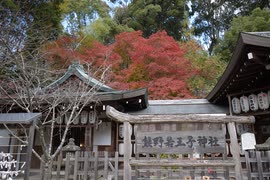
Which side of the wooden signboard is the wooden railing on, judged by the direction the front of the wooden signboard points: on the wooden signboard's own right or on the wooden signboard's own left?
on the wooden signboard's own right

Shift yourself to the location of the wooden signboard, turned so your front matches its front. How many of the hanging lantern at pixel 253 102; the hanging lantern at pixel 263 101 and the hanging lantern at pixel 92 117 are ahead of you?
0

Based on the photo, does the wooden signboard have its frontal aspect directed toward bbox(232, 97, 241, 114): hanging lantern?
no

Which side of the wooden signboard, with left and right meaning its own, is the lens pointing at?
front

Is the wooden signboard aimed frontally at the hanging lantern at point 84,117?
no

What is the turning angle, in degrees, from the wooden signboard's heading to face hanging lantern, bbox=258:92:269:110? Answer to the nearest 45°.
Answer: approximately 135° to its left

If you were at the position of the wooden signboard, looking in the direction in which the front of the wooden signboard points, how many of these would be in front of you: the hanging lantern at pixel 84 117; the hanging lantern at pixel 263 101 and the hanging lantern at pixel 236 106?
0

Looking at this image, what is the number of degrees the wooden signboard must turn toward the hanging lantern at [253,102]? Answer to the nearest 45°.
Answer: approximately 135° to its left
